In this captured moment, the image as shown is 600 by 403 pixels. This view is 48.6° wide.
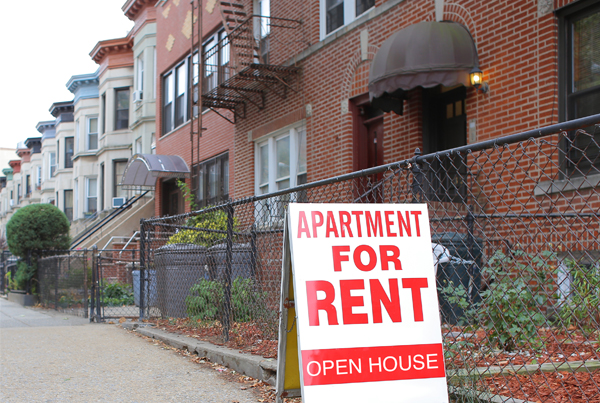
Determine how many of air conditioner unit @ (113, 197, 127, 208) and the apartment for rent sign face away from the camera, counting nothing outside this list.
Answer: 0

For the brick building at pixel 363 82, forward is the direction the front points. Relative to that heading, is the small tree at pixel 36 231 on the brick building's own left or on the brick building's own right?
on the brick building's own right

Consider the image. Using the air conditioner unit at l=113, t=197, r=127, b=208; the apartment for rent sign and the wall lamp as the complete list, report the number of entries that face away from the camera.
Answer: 0

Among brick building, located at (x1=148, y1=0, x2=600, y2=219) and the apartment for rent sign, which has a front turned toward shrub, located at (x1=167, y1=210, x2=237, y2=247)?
the brick building

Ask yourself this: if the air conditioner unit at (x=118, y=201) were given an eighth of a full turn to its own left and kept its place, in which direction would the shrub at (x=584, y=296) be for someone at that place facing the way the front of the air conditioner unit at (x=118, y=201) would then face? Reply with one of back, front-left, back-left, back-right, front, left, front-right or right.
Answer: front

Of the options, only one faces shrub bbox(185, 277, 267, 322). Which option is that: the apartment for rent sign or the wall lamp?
the wall lamp

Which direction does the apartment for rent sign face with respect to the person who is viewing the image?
facing the viewer

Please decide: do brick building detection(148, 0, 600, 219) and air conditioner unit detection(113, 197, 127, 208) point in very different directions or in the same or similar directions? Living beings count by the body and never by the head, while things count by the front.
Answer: same or similar directions

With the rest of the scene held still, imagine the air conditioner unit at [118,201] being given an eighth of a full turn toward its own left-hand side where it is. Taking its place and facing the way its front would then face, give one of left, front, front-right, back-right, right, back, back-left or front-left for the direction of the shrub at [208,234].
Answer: front

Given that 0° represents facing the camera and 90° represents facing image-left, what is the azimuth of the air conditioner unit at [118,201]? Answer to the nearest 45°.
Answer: approximately 45°

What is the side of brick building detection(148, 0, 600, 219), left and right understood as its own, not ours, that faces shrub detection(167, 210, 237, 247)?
front

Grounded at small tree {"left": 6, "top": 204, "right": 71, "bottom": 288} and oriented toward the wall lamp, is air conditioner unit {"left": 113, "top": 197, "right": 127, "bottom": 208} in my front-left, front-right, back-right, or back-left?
back-left

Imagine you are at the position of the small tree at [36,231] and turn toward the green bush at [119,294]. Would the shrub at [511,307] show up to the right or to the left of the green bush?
right

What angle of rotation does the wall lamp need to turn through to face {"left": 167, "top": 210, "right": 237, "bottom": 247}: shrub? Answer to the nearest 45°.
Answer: approximately 45° to its right

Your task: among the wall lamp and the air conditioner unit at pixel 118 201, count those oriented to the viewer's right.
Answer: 0

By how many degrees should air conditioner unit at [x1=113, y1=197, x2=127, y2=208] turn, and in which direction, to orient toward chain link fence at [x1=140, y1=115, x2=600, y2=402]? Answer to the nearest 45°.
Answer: approximately 45° to its left

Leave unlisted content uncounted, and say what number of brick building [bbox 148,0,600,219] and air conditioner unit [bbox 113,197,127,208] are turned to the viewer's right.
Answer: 0
